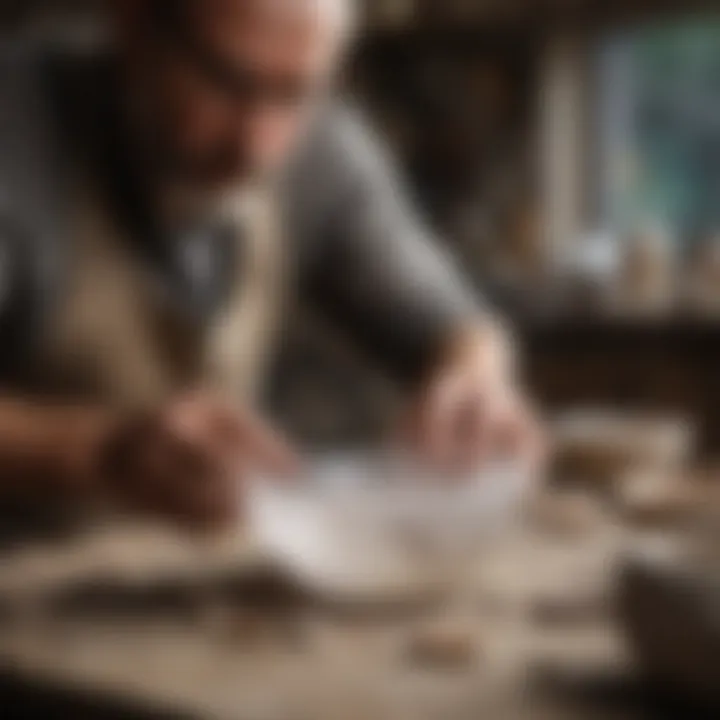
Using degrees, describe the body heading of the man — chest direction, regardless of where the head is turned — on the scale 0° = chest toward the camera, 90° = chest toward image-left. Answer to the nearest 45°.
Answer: approximately 315°
